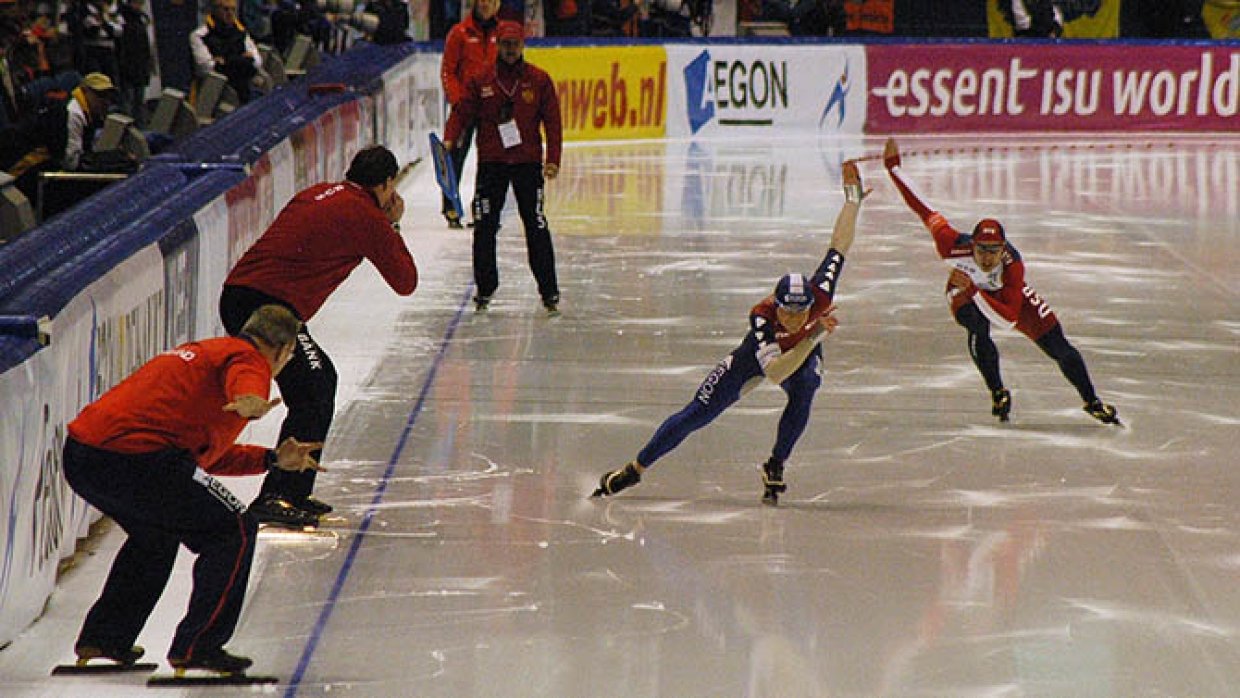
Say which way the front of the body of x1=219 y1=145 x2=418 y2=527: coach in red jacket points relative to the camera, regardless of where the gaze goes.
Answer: to the viewer's right

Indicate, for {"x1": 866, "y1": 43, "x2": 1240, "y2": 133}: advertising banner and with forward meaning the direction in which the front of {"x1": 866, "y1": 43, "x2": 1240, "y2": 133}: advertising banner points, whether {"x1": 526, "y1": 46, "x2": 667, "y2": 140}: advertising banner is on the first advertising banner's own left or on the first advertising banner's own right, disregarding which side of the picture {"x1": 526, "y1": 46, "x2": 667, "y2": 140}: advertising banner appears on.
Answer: on the first advertising banner's own right

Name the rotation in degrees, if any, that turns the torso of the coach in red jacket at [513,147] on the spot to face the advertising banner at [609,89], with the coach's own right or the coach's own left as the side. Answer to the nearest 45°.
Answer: approximately 180°

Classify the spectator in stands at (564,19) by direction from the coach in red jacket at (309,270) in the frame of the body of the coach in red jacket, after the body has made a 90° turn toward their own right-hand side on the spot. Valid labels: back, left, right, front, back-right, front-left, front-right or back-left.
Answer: back

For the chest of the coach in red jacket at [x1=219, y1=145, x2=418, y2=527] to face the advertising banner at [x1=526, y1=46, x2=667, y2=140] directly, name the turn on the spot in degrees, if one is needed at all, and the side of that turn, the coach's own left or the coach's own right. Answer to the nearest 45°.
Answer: approximately 90° to the coach's own left

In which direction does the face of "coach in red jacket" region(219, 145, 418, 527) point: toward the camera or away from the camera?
away from the camera

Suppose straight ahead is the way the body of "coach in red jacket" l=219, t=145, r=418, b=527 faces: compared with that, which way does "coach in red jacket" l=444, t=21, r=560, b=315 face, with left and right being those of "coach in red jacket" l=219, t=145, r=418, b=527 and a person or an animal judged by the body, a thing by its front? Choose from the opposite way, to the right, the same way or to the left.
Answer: to the right

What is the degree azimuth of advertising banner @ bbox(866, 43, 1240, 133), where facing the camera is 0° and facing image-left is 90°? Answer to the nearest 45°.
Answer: approximately 0°

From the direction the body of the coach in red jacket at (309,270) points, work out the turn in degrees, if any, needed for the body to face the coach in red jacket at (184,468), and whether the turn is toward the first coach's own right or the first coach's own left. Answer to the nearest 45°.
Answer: approximately 90° to the first coach's own right

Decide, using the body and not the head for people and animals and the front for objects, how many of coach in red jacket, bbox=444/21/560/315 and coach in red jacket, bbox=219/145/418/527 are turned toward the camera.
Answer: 1

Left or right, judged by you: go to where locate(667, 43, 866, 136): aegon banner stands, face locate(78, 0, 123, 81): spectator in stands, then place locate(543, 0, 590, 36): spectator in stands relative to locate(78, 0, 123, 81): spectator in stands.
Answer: right
